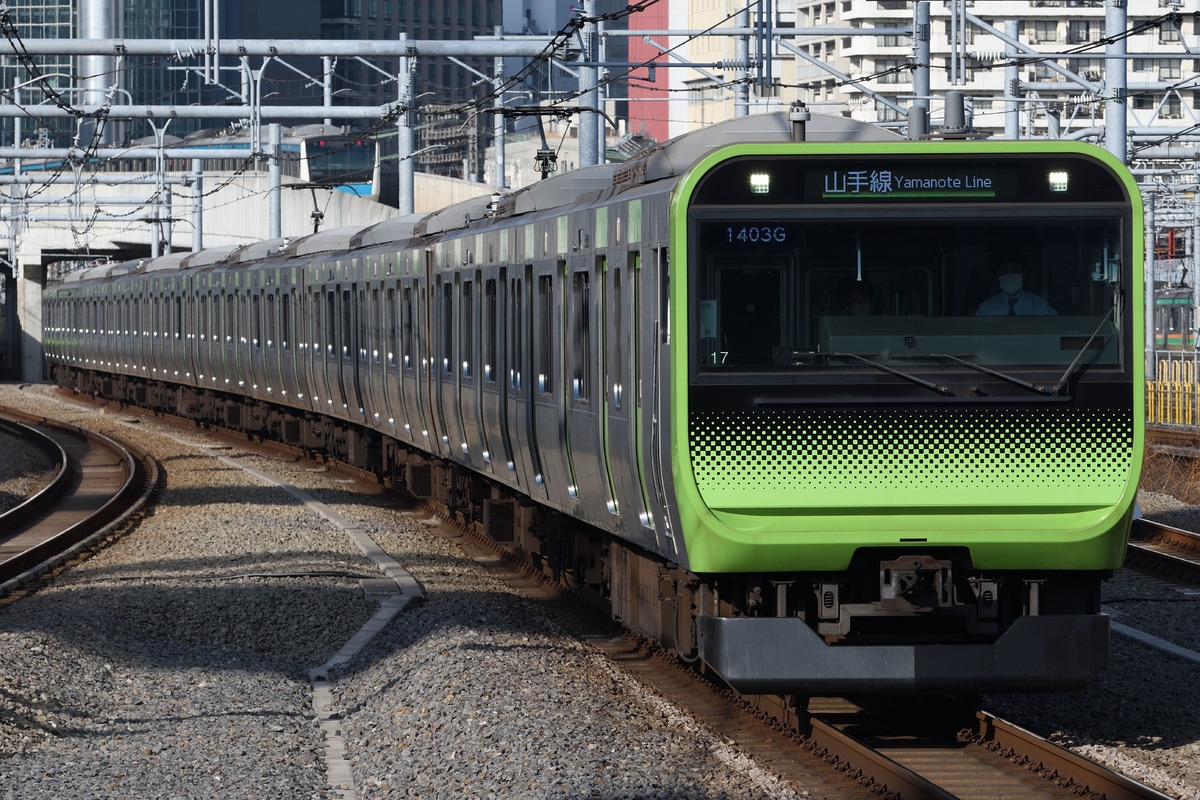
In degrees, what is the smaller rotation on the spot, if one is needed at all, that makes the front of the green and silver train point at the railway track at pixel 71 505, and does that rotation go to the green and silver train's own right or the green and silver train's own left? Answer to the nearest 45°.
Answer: approximately 135° to the green and silver train's own right

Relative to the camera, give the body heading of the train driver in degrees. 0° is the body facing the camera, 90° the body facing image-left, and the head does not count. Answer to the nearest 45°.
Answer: approximately 0°

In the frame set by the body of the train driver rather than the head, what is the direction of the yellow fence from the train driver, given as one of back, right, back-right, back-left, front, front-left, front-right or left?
back

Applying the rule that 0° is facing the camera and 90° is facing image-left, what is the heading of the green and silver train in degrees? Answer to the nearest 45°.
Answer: approximately 0°
